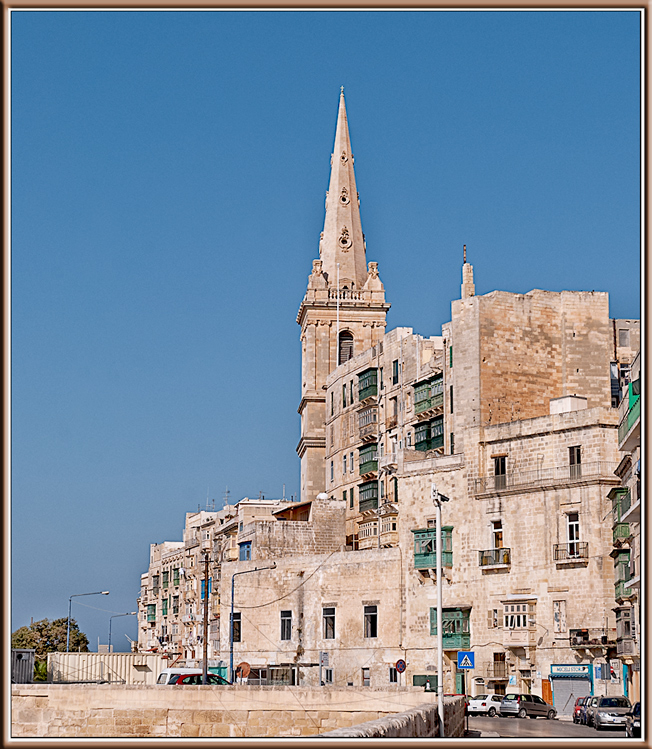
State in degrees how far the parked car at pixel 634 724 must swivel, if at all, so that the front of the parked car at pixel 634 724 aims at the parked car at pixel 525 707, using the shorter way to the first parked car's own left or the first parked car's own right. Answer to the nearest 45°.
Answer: approximately 135° to the first parked car's own right

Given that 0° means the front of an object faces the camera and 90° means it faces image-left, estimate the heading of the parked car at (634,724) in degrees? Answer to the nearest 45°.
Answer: approximately 45°

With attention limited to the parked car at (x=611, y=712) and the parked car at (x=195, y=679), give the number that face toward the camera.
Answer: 1

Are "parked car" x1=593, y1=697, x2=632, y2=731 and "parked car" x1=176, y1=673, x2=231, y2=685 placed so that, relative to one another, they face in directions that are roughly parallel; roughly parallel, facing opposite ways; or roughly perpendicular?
roughly perpendicular

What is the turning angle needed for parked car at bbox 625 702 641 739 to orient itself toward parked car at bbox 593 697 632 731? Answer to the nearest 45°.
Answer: approximately 135° to its right
